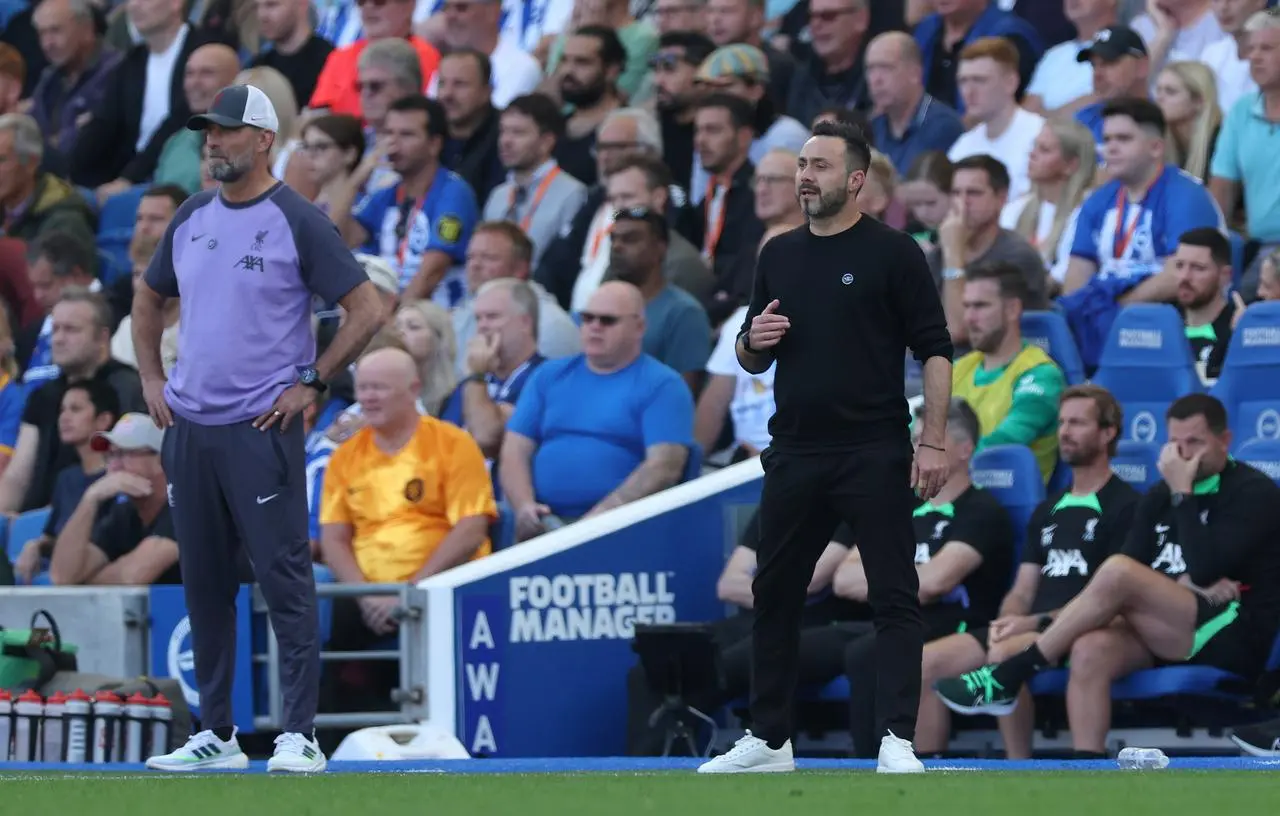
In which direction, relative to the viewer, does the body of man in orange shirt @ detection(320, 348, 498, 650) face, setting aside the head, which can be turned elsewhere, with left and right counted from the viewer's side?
facing the viewer and to the left of the viewer

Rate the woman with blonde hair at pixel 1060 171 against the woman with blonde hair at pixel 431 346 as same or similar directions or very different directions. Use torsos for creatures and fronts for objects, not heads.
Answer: same or similar directions

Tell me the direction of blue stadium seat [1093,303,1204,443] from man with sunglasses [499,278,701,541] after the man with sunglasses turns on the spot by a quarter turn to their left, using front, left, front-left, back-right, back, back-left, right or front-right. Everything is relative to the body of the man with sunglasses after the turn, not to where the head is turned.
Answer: front-left

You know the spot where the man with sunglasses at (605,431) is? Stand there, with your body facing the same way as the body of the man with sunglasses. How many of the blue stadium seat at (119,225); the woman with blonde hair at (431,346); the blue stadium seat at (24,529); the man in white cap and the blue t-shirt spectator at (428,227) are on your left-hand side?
0

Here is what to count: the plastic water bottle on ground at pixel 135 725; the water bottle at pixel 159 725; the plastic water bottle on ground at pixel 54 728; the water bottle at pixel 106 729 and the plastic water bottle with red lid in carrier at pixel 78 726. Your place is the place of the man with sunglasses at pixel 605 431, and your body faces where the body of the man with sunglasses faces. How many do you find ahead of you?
5

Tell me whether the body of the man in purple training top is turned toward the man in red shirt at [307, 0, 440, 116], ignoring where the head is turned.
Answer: no

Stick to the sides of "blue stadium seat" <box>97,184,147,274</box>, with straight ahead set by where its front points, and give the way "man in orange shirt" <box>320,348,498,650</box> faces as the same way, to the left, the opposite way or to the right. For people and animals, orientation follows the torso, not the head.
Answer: the same way

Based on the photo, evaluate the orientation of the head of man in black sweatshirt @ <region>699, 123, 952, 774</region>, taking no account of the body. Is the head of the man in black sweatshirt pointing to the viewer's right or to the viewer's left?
to the viewer's left

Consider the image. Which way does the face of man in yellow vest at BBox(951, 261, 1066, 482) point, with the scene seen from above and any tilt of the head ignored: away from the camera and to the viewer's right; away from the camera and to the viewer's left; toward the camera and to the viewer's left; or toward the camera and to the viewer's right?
toward the camera and to the viewer's left

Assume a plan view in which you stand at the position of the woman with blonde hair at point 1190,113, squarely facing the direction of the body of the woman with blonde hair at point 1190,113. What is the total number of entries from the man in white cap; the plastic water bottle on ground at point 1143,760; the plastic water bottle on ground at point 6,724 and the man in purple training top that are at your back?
0

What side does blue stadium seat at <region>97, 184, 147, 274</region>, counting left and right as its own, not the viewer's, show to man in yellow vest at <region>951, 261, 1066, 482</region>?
left

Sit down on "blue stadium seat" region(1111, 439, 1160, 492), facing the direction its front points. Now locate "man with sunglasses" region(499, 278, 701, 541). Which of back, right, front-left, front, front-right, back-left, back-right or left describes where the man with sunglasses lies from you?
front-right

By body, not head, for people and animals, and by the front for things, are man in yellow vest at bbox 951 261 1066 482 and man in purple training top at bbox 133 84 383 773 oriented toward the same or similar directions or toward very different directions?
same or similar directions

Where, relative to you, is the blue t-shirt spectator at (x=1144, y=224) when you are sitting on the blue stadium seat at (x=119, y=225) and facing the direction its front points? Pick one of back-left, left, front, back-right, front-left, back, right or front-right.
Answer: left

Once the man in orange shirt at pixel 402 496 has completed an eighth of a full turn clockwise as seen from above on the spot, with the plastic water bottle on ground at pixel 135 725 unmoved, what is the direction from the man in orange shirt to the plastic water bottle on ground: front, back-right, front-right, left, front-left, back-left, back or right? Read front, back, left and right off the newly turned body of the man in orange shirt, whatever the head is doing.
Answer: front-left

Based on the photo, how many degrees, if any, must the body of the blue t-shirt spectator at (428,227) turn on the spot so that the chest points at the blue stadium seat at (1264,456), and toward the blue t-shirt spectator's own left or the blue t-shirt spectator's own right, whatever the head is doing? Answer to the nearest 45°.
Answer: approximately 90° to the blue t-shirt spectator's own left
